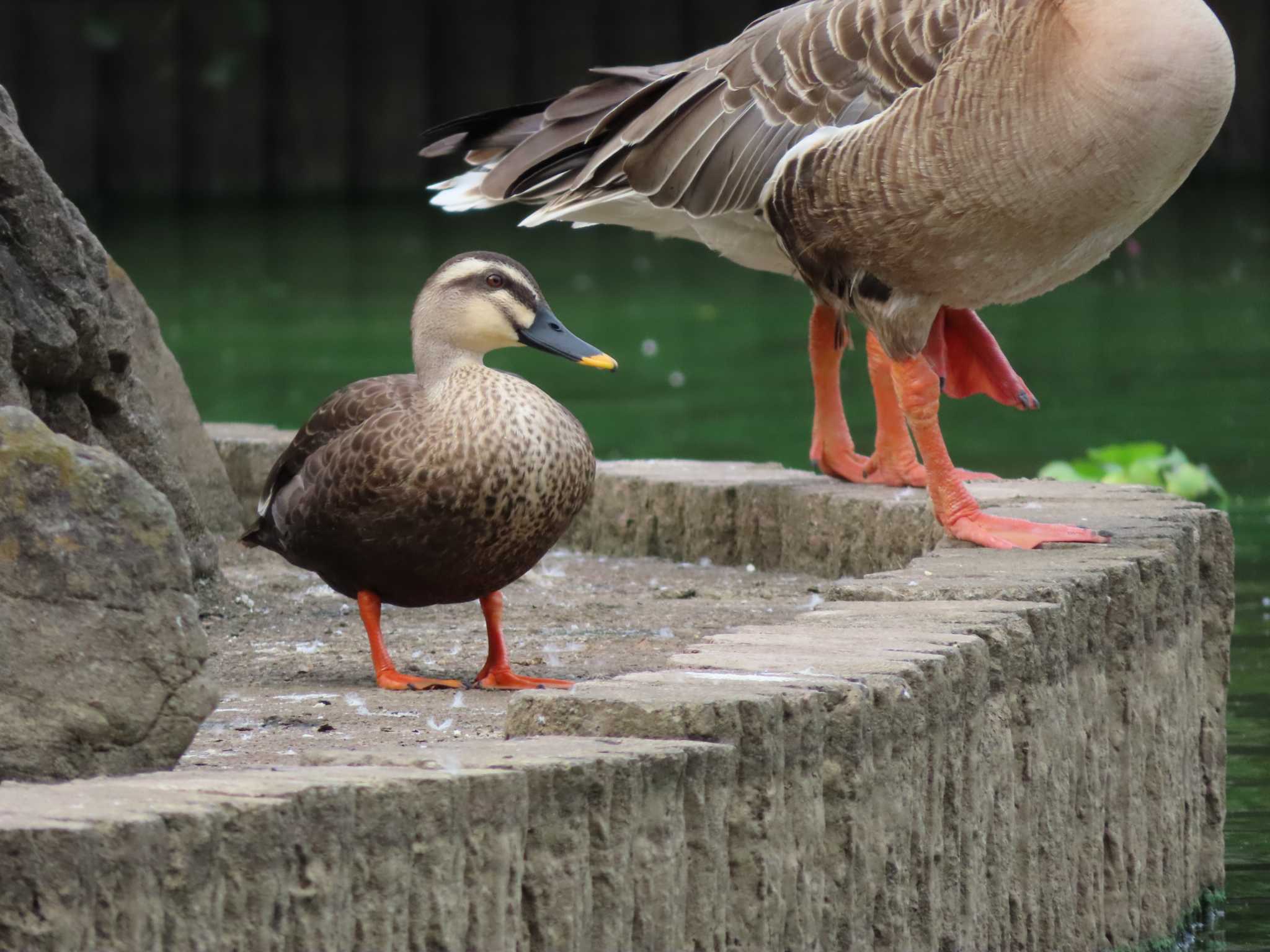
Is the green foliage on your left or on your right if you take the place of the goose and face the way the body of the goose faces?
on your left

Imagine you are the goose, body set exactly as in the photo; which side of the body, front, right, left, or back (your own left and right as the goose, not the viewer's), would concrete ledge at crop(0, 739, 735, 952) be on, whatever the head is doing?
right

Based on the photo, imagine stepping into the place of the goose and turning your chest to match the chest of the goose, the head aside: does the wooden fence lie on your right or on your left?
on your left

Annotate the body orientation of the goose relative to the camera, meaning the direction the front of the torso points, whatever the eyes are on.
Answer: to the viewer's right

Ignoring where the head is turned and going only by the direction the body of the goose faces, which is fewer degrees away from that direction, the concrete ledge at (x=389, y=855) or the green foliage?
the green foliage

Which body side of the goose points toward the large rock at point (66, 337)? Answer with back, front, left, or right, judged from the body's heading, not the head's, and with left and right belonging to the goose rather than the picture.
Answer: back
